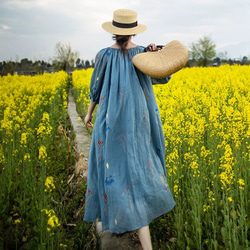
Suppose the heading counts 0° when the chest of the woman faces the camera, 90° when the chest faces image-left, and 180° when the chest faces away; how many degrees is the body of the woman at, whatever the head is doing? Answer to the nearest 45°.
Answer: approximately 180°

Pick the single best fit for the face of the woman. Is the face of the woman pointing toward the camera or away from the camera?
away from the camera
